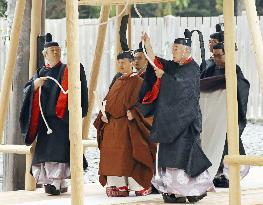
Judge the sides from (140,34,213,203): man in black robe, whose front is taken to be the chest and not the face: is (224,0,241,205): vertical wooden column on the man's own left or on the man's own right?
on the man's own left

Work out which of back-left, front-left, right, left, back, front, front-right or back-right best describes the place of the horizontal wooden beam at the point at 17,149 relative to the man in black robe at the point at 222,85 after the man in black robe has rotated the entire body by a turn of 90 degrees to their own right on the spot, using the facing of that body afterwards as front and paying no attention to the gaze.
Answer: front-left

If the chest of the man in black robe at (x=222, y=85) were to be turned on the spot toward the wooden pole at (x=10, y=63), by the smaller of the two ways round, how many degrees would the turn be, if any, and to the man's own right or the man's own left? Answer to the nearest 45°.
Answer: approximately 45° to the man's own right

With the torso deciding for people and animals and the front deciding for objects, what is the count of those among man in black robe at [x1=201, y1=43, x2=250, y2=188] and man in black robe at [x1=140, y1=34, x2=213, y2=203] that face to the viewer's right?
0

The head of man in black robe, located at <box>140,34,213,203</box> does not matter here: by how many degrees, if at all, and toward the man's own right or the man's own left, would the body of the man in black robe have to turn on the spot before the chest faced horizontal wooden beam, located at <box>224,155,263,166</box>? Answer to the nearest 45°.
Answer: approximately 90° to the man's own left

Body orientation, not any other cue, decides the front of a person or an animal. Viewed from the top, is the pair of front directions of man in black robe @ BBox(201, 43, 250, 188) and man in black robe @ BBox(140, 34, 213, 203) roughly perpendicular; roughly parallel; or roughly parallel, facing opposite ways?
roughly parallel

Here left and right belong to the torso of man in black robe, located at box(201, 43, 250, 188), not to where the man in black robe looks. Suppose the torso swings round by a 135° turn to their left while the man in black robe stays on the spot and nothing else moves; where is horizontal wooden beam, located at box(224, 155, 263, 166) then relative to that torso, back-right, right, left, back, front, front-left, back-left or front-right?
right

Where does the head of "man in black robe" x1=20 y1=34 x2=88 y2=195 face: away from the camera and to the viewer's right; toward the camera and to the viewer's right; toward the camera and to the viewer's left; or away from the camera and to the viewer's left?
toward the camera and to the viewer's right

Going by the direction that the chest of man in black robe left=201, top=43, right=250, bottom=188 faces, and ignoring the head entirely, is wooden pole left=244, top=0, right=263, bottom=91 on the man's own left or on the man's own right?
on the man's own left
